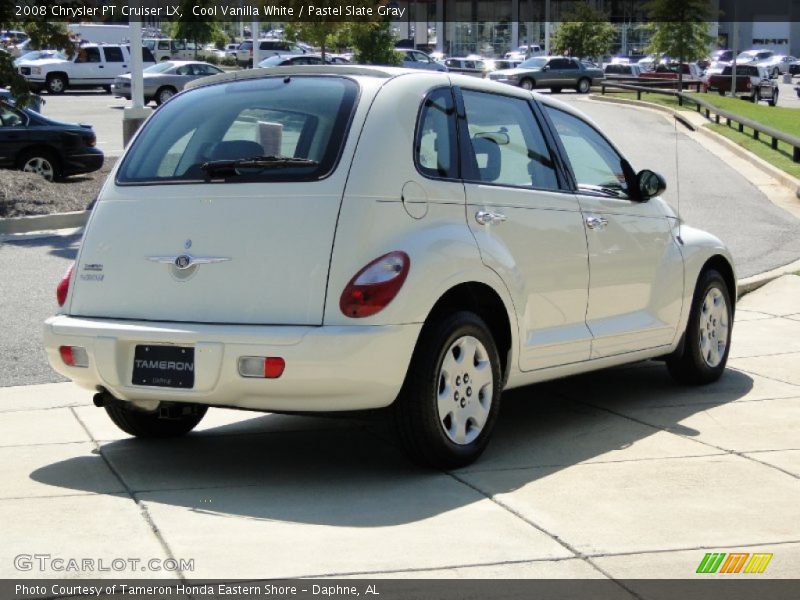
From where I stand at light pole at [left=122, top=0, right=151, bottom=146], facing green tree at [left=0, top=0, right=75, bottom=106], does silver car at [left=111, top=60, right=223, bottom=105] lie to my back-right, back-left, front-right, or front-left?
front-right

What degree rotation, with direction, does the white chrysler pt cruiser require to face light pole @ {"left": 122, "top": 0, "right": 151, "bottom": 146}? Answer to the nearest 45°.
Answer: approximately 45° to its left

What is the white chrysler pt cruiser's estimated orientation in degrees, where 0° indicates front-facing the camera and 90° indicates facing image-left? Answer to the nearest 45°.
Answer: approximately 225°

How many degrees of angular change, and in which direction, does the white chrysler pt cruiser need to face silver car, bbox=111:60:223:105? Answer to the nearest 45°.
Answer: approximately 45° to its left

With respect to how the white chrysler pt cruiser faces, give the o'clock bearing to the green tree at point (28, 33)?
The green tree is roughly at 10 o'clock from the white chrysler pt cruiser.
